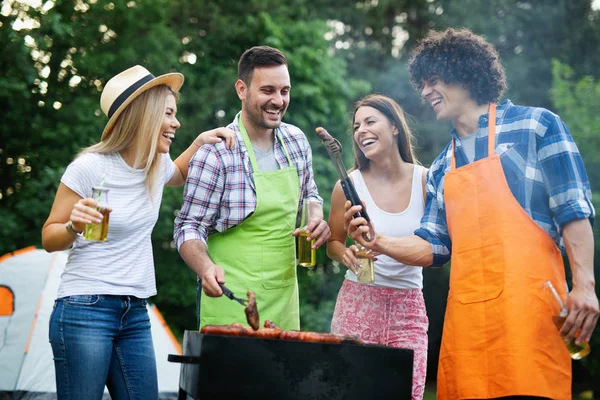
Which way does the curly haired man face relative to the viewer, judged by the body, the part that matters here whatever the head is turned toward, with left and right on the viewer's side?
facing the viewer and to the left of the viewer

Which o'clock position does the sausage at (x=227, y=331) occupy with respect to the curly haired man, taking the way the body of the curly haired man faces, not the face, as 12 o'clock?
The sausage is roughly at 1 o'clock from the curly haired man.

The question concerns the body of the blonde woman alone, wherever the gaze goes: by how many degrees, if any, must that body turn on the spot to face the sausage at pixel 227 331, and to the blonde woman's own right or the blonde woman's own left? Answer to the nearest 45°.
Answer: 0° — they already face it

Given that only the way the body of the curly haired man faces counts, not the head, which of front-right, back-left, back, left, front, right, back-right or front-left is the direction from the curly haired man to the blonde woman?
front-right

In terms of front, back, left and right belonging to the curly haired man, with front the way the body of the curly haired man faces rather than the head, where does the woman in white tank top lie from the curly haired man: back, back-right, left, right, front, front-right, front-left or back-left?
right

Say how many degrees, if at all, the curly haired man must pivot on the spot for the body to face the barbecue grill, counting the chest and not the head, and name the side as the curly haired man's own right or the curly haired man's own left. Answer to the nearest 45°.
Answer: approximately 45° to the curly haired man's own right

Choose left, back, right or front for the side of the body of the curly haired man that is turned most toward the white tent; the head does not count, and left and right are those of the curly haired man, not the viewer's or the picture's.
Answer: right

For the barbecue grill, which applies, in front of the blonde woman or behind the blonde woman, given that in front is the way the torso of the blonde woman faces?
in front

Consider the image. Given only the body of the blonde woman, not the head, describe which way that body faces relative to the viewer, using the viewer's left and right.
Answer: facing the viewer and to the right of the viewer

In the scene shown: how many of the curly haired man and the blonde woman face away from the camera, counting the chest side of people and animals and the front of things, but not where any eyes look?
0

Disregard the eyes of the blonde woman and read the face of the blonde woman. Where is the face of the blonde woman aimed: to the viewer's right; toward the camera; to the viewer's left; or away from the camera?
to the viewer's right

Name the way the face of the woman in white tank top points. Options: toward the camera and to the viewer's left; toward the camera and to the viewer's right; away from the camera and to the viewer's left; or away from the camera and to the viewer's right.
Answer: toward the camera and to the viewer's left

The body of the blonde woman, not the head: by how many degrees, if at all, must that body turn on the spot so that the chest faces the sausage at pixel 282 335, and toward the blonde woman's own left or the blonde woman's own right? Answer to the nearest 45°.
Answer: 0° — they already face it

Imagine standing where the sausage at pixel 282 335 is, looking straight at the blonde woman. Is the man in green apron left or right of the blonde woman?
right
